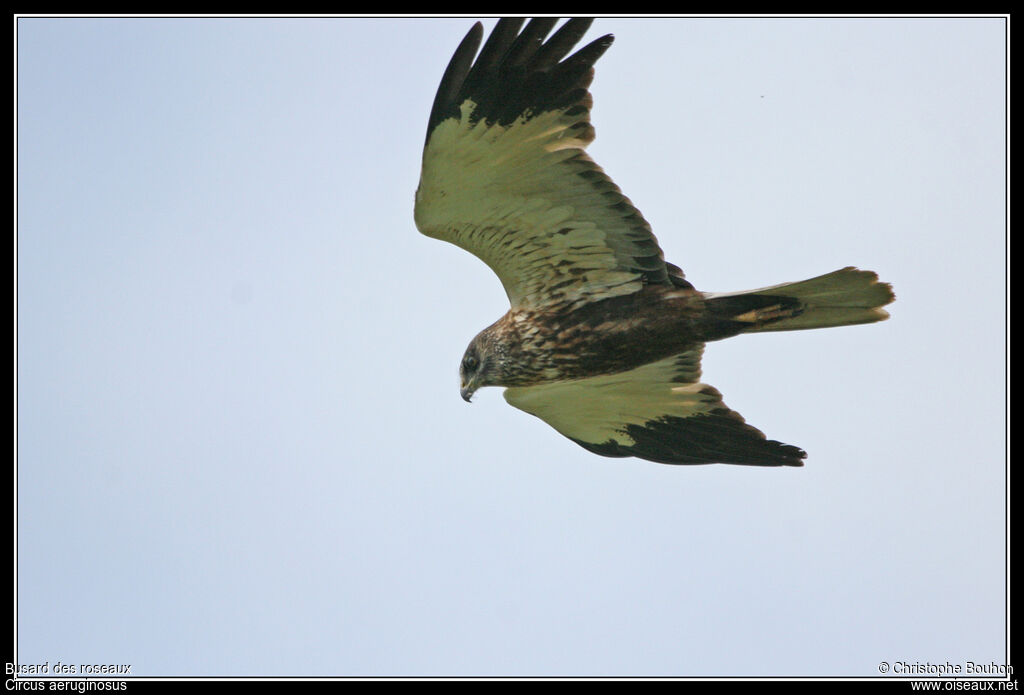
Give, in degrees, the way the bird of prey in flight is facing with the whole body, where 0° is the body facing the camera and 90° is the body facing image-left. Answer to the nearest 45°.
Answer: approximately 90°
